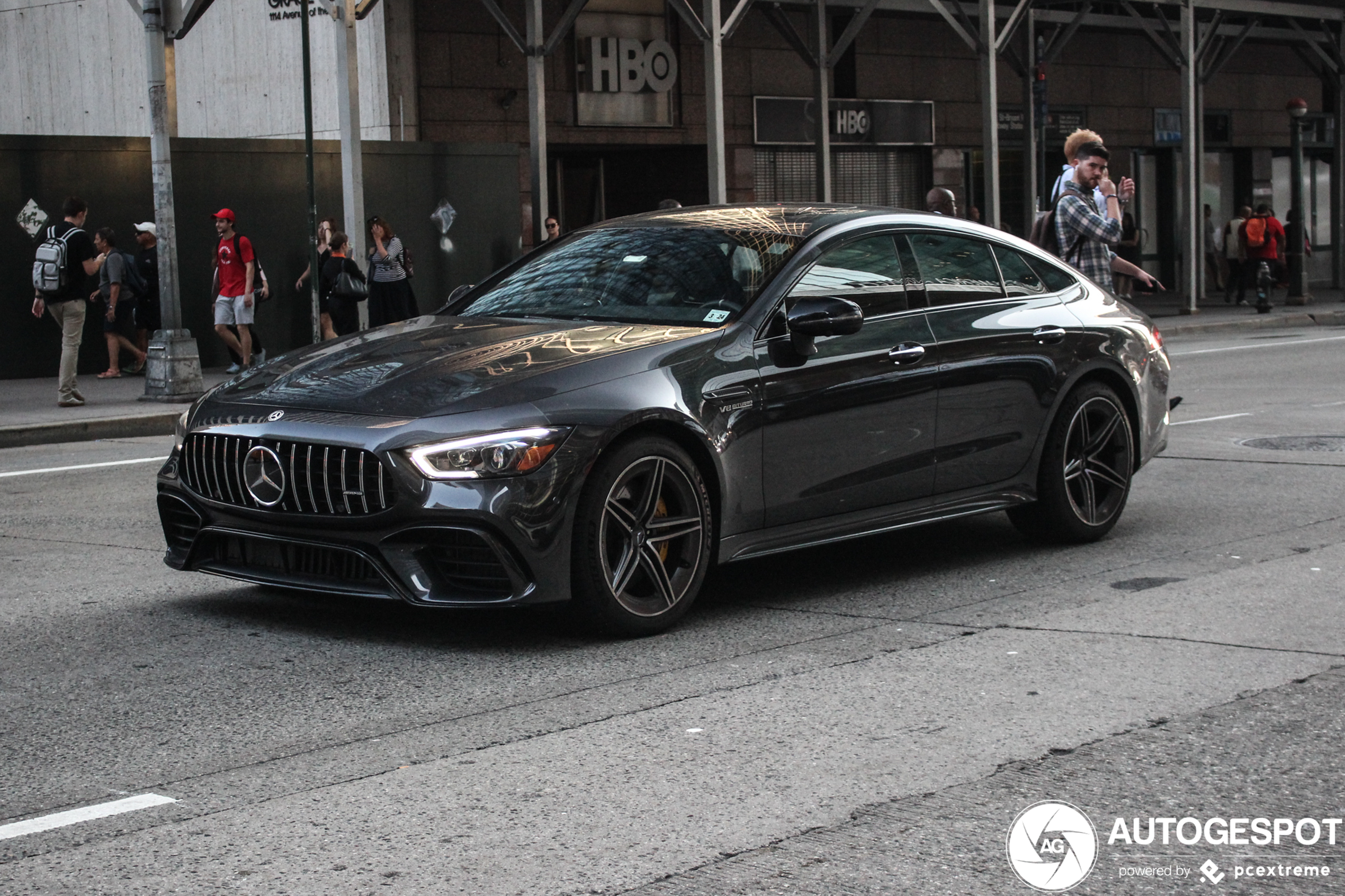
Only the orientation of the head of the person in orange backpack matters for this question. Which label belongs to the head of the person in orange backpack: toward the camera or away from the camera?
away from the camera

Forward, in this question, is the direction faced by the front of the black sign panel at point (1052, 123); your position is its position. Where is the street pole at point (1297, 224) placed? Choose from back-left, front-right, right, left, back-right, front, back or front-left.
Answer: front-left

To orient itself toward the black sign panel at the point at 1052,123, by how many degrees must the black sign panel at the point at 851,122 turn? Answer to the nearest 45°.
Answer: approximately 135° to its left

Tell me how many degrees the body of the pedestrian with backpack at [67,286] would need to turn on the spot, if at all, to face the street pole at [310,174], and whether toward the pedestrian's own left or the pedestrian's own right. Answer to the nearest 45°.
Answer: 0° — they already face it

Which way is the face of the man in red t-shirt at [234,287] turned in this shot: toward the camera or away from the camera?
toward the camera

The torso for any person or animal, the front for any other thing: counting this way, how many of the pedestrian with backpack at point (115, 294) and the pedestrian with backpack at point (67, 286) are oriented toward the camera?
0

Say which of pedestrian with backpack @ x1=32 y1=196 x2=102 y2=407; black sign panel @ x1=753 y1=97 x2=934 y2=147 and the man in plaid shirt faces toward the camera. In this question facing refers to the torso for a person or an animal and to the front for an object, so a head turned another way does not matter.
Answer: the black sign panel

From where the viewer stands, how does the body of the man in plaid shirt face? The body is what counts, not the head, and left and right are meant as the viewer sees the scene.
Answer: facing to the right of the viewer

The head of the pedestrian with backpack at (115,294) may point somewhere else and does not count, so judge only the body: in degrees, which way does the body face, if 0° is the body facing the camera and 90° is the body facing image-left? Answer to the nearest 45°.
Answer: approximately 90°

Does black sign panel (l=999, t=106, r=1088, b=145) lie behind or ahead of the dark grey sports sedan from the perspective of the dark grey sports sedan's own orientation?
behind

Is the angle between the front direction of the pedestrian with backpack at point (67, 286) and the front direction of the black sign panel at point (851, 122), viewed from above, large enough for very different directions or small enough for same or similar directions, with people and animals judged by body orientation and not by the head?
very different directions

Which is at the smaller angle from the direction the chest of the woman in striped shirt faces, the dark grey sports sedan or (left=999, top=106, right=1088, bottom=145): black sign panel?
the dark grey sports sedan

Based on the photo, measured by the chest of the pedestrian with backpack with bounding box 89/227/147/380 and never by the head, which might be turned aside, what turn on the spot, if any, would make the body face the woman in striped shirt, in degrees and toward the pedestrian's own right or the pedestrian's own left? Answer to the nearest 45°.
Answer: approximately 180°

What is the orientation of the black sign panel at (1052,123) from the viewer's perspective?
toward the camera

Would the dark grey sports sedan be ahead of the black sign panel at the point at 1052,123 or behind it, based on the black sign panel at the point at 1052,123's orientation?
ahead

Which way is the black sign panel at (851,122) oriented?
toward the camera
